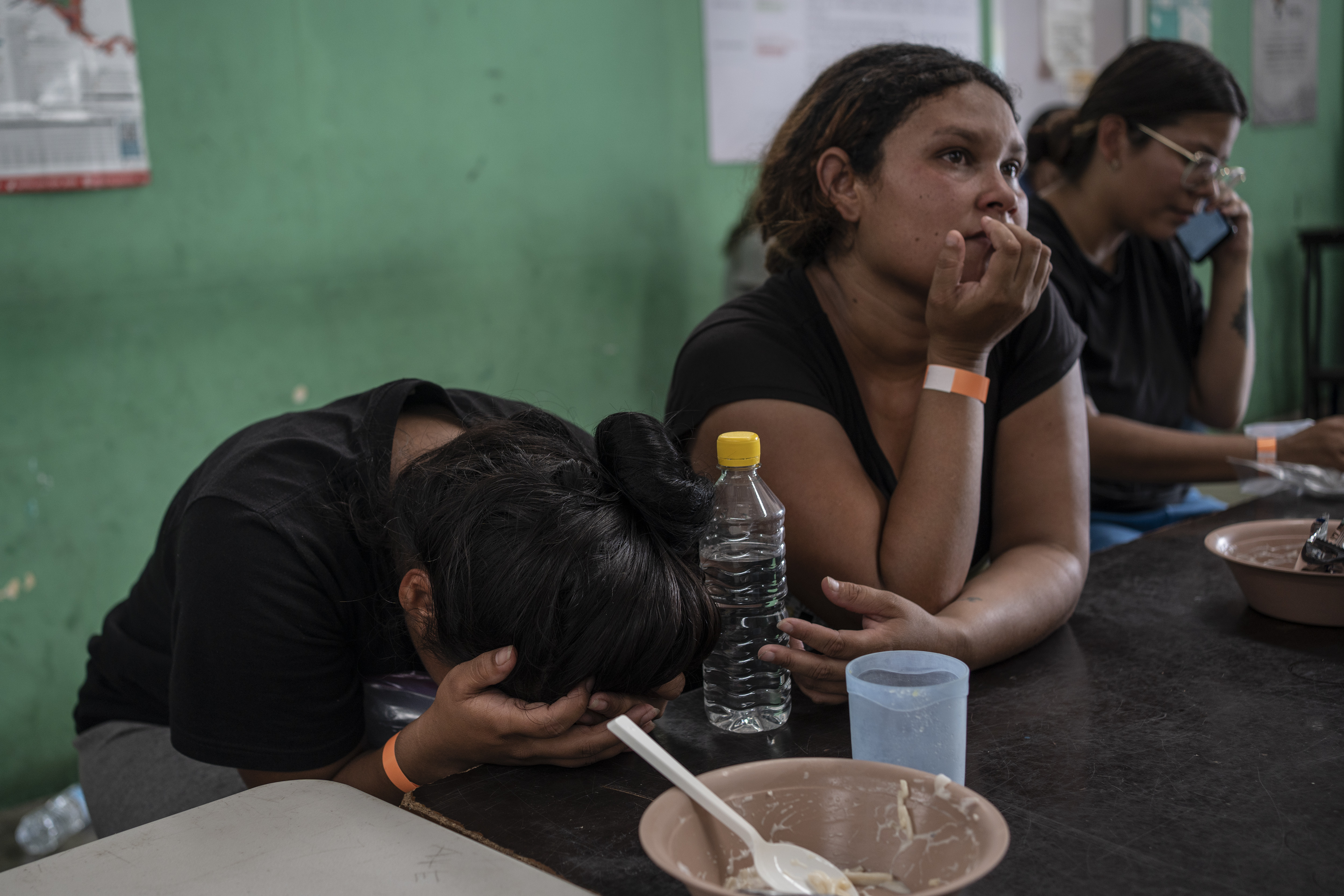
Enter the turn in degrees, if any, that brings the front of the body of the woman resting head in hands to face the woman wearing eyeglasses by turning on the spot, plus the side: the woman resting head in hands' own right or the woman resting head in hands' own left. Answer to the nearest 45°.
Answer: approximately 90° to the woman resting head in hands' own left

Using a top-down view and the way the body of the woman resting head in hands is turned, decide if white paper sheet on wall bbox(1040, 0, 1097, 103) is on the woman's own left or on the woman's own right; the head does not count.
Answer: on the woman's own left

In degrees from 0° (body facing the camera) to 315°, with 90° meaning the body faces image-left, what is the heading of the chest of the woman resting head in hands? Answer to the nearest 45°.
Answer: approximately 315°

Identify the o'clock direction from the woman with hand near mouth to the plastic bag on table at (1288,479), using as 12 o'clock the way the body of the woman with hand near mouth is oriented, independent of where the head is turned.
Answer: The plastic bag on table is roughly at 9 o'clock from the woman with hand near mouth.

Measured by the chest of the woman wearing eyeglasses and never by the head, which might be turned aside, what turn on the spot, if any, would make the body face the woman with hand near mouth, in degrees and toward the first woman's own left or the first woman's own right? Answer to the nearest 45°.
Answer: approximately 45° to the first woman's own right

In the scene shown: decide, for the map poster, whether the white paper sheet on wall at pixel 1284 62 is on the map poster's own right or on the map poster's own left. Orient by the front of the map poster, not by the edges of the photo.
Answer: on the map poster's own left

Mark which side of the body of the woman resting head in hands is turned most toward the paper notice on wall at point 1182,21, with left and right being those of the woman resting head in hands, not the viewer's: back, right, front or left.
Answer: left
